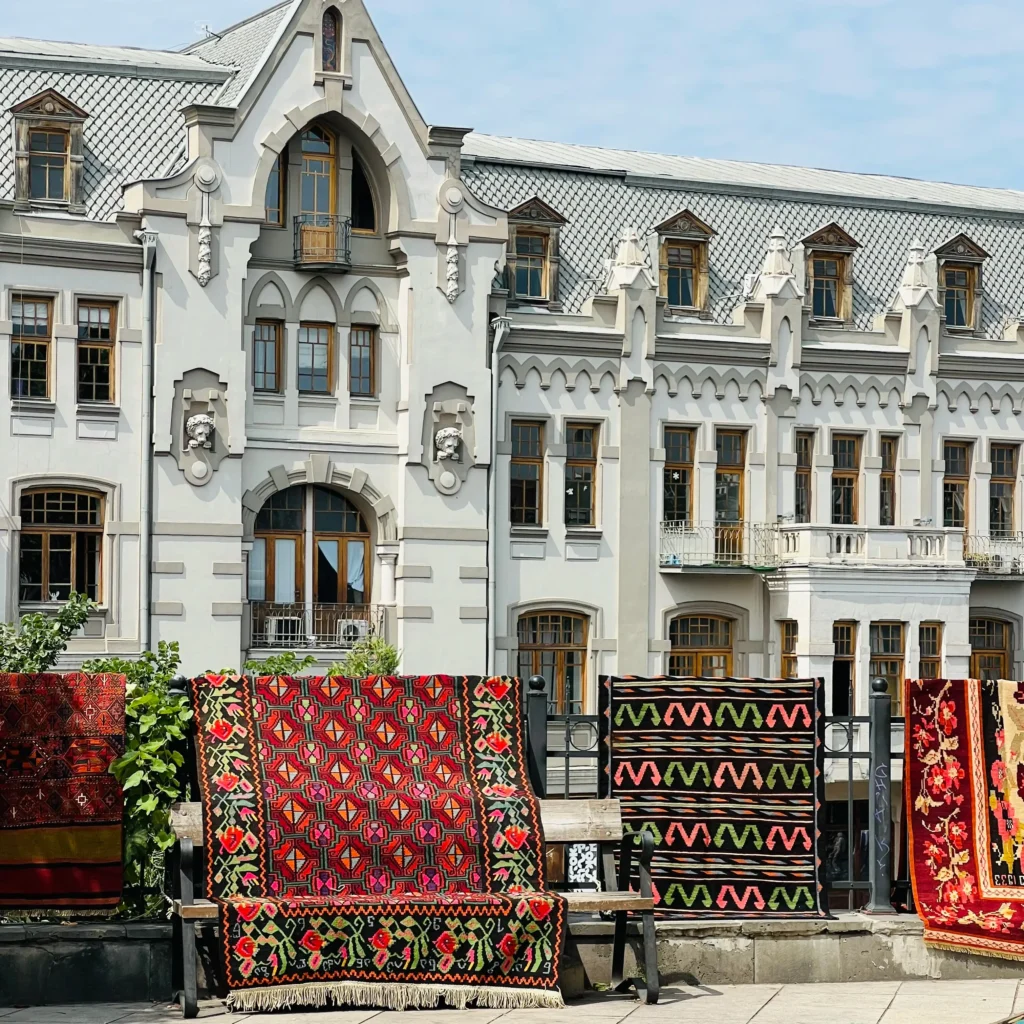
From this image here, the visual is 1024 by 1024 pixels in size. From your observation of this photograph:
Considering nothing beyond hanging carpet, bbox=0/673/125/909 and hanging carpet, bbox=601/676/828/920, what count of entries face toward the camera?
2

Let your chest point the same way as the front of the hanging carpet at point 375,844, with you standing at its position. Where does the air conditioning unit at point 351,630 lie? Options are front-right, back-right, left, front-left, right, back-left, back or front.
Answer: back

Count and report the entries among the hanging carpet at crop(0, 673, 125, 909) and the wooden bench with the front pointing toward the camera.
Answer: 2

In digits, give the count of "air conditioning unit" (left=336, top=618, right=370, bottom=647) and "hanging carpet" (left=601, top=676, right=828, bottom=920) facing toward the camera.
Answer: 2

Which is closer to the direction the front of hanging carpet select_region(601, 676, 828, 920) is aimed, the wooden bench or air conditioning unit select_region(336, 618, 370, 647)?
the wooden bench

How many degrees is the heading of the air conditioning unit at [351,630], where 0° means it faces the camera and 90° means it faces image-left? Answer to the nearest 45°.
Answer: approximately 0°

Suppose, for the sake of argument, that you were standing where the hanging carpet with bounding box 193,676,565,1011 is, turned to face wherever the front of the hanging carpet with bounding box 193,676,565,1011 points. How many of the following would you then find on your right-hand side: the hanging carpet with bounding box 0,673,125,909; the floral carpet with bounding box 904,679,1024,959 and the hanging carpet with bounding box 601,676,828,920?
1

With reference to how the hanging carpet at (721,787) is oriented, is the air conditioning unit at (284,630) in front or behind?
behind

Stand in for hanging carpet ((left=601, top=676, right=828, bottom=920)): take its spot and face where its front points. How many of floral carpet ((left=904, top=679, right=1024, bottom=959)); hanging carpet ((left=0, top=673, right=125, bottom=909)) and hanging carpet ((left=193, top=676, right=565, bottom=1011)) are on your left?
1
